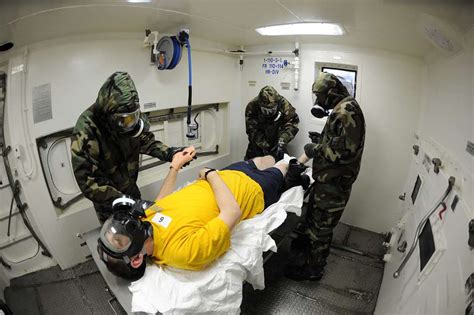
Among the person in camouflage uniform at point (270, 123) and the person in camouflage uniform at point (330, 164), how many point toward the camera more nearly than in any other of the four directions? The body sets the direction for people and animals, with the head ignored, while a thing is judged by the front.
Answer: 1

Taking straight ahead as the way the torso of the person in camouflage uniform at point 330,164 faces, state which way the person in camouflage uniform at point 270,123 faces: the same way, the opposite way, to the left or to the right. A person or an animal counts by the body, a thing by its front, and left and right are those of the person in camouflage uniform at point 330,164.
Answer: to the left

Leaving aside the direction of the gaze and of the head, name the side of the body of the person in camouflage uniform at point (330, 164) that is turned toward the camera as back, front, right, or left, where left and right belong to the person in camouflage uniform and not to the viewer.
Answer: left

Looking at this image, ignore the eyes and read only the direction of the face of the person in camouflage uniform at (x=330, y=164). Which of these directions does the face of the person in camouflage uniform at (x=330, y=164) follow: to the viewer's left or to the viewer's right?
to the viewer's left

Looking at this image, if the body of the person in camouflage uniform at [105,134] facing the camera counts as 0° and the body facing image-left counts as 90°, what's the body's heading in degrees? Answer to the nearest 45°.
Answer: approximately 315°

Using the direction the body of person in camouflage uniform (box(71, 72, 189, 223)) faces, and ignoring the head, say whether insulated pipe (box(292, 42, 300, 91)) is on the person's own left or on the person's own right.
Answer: on the person's own left

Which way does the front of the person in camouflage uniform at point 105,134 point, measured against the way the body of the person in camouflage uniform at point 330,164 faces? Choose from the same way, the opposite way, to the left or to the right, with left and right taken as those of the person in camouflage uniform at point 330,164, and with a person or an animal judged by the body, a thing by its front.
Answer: the opposite way

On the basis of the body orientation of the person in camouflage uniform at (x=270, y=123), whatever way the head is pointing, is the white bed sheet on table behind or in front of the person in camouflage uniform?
in front
